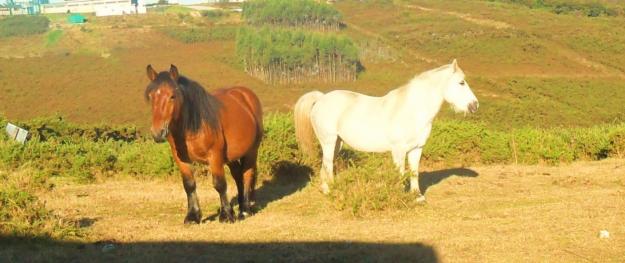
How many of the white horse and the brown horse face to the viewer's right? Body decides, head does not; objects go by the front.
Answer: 1

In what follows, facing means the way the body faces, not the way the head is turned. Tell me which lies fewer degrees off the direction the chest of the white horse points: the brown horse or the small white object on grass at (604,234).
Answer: the small white object on grass

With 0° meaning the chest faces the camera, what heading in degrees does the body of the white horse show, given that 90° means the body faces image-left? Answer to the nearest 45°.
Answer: approximately 270°

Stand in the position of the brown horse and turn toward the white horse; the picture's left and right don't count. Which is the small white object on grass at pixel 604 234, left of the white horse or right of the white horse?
right

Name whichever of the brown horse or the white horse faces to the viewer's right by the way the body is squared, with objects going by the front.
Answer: the white horse

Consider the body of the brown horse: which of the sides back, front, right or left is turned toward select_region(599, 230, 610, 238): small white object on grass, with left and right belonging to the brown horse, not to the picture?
left

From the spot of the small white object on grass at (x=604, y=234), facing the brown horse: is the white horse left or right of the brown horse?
right

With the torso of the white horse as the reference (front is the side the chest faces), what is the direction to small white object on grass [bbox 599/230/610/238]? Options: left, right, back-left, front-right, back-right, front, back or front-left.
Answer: front-right

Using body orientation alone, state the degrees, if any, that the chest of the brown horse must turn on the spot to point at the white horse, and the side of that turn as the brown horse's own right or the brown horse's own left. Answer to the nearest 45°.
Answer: approximately 135° to the brown horse's own left
